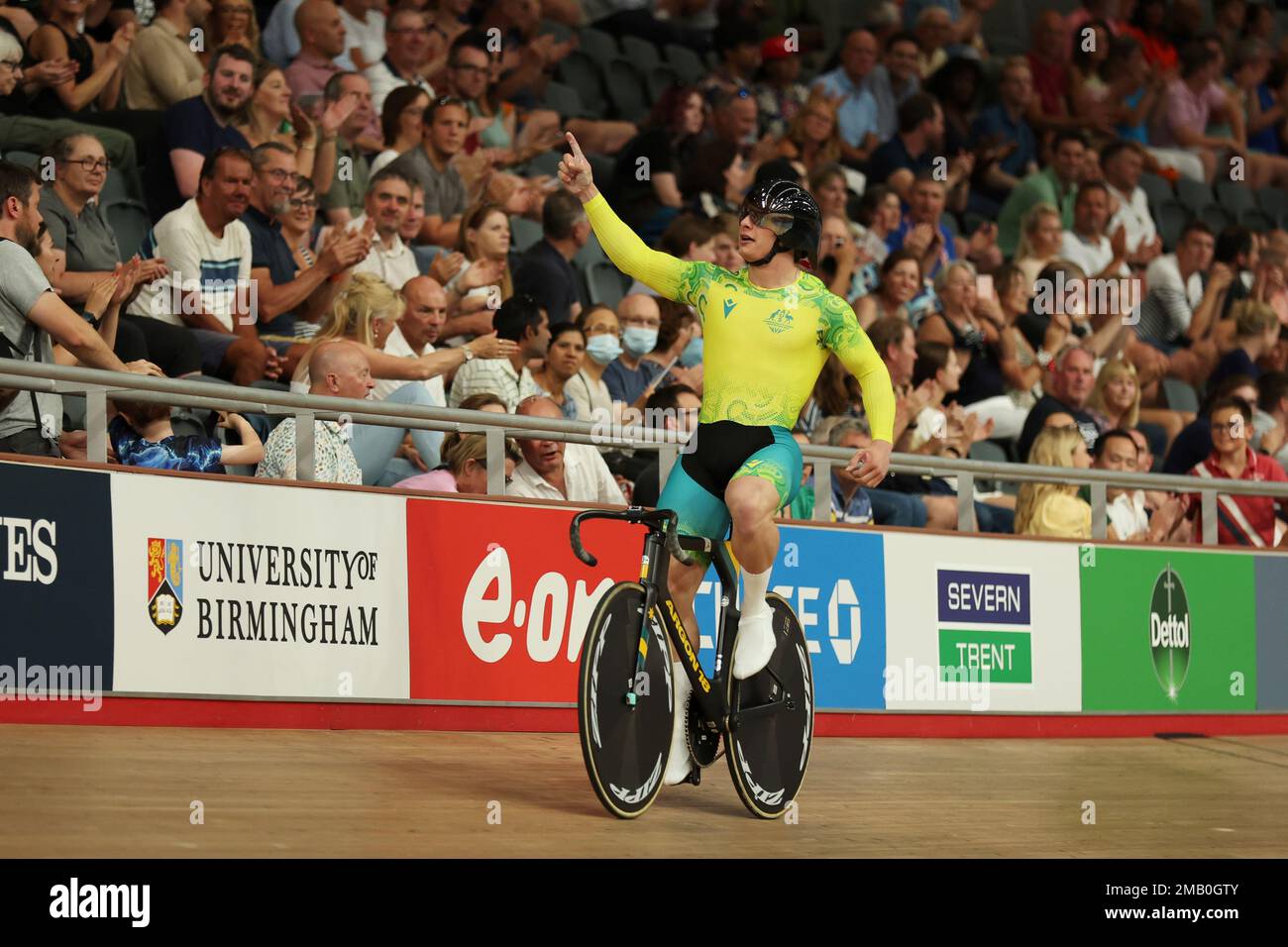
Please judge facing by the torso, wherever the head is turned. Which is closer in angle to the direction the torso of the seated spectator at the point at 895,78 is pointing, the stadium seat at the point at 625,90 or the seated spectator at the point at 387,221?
the seated spectator

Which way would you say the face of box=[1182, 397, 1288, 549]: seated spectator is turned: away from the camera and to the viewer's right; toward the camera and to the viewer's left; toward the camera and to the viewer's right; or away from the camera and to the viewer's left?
toward the camera and to the viewer's left

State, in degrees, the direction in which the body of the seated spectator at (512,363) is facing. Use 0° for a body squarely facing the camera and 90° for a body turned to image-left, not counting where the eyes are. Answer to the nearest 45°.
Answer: approximately 315°

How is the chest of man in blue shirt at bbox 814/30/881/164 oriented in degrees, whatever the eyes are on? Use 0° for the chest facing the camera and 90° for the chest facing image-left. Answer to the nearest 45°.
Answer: approximately 315°

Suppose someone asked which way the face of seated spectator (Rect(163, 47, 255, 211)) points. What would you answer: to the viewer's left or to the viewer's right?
to the viewer's right

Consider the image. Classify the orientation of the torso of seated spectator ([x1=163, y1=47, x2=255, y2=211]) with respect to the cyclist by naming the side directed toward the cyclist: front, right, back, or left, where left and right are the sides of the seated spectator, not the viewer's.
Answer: front
